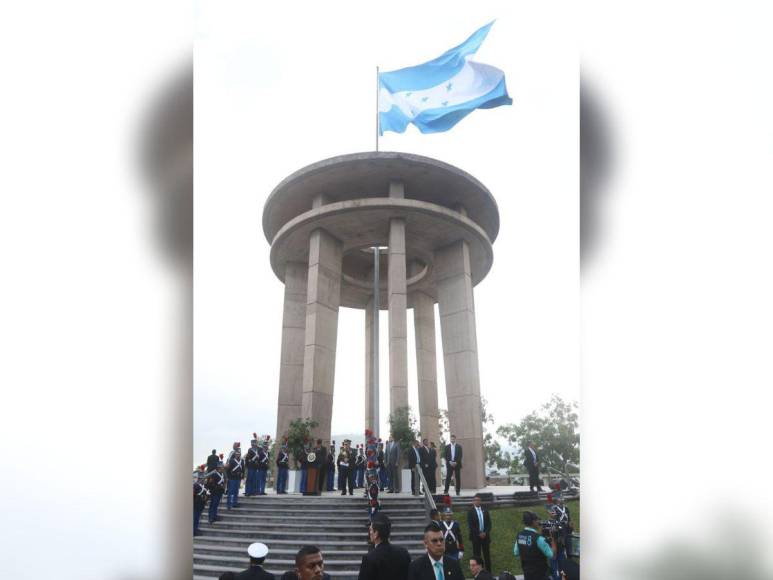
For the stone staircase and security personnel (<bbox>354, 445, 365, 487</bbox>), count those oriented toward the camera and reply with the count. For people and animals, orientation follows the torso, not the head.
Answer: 2

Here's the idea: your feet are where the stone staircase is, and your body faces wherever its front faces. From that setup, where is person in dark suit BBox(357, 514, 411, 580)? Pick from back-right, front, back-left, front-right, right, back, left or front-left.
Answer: front

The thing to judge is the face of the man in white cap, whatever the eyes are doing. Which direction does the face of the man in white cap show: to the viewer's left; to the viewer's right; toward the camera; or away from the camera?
away from the camera

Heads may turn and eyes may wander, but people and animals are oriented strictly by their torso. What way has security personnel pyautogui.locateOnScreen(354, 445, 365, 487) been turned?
toward the camera

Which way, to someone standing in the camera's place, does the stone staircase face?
facing the viewer

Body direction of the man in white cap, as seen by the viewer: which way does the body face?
away from the camera

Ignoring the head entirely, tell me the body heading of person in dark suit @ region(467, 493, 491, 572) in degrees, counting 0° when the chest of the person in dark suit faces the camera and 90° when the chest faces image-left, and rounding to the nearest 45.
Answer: approximately 0°

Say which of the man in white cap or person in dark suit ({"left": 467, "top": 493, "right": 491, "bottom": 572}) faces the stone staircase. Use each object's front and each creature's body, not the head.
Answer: the man in white cap

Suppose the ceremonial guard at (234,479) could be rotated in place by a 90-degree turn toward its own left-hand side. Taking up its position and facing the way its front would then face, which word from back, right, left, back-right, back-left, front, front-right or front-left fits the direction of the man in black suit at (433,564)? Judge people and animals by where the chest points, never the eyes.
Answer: back-right

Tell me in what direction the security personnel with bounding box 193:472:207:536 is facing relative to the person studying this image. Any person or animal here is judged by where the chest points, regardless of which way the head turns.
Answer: facing to the right of the viewer

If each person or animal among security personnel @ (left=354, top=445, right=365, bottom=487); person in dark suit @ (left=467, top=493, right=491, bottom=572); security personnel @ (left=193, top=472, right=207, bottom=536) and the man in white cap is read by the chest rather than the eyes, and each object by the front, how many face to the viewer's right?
1

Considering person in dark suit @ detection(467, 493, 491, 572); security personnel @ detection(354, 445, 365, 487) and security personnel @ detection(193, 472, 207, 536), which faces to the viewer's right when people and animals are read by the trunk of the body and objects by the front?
security personnel @ detection(193, 472, 207, 536)
